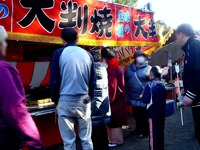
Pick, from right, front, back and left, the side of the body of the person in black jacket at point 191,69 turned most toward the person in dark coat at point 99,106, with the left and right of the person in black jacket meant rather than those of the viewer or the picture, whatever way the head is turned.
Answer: front

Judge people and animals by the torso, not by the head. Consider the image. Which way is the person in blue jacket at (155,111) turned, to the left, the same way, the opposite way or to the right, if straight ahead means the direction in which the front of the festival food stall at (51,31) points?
the opposite way

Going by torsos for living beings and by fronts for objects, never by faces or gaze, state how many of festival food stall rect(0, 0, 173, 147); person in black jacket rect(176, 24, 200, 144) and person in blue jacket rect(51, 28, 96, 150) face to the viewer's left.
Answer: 1

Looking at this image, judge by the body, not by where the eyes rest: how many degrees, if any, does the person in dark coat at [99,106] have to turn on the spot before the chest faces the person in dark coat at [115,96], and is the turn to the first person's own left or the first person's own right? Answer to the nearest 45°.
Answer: approximately 45° to the first person's own right

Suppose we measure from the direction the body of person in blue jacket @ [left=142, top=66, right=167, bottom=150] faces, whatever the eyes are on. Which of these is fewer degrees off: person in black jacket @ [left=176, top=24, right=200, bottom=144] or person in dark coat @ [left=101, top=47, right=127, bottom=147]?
the person in dark coat

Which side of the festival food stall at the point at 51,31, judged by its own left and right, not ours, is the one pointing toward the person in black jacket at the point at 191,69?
front

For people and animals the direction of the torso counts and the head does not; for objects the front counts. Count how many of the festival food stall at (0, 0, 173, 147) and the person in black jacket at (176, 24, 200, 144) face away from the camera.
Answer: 0

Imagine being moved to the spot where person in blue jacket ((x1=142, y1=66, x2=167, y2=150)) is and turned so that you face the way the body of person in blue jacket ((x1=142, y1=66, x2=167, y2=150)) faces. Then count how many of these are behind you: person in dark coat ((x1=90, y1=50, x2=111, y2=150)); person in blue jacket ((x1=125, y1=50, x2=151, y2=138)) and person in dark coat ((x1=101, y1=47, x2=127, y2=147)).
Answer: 0

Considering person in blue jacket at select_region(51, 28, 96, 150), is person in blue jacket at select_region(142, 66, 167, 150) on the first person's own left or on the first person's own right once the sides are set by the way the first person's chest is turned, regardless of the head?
on the first person's own right

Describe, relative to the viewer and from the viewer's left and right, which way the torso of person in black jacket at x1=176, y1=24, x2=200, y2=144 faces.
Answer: facing to the left of the viewer

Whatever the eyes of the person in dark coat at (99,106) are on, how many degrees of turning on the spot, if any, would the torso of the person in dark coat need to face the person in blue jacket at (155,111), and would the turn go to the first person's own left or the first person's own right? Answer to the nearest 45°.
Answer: approximately 135° to the first person's own right

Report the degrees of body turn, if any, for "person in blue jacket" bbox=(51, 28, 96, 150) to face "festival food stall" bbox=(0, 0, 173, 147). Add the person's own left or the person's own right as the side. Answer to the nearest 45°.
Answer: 0° — they already face it

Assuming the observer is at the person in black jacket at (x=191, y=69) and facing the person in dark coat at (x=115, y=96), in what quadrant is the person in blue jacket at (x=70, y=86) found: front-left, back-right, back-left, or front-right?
front-left

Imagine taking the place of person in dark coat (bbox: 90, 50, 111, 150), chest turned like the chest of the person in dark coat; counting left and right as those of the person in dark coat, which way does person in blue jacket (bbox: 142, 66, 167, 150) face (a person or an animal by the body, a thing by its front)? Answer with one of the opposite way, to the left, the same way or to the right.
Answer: the same way

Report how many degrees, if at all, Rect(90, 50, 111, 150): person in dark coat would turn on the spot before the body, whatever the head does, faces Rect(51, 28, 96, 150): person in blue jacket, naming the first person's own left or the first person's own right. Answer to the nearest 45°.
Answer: approximately 135° to the first person's own left

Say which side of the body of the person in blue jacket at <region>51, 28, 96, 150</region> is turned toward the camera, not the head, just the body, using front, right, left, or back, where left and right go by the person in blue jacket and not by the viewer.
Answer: back

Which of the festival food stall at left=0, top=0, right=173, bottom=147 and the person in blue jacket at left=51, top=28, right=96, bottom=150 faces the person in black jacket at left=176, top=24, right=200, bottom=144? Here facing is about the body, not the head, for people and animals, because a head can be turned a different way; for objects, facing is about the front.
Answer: the festival food stall

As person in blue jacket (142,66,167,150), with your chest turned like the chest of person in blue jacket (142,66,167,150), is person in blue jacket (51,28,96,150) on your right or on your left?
on your left

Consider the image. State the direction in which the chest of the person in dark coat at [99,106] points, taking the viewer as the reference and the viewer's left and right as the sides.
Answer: facing away from the viewer and to the left of the viewer
